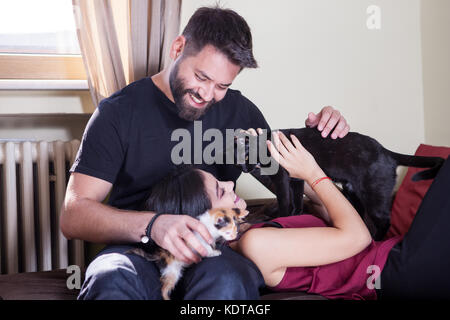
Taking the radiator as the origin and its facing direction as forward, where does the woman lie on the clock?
The woman is roughly at 11 o'clock from the radiator.

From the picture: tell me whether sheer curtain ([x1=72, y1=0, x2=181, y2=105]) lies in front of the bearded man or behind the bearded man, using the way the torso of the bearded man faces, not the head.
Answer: behind

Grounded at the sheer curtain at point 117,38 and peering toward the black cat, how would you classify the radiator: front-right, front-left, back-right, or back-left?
back-right

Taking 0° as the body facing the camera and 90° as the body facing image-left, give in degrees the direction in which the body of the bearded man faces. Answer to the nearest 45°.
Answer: approximately 315°

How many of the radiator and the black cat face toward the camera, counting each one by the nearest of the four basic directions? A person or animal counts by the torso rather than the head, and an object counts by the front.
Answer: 1

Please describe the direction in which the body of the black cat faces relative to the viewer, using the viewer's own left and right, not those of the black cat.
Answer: facing to the left of the viewer
